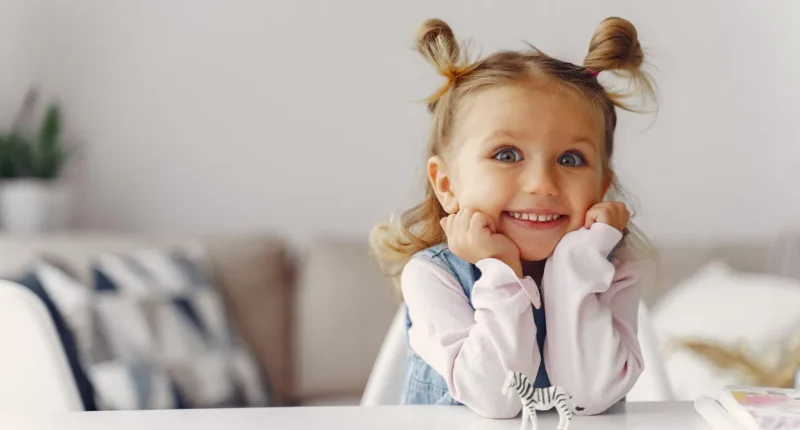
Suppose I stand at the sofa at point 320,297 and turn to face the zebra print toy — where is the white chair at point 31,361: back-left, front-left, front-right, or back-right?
front-right

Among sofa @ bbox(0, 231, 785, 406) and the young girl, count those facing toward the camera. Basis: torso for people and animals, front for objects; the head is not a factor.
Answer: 2

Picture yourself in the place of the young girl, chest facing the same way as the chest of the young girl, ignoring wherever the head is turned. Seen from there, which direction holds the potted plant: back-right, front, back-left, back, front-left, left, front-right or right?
back-right

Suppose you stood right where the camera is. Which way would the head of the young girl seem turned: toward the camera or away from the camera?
toward the camera

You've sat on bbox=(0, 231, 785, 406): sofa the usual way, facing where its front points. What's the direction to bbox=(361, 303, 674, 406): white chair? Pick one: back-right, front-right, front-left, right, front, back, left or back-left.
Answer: front

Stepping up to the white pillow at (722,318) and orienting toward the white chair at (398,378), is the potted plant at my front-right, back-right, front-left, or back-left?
front-right

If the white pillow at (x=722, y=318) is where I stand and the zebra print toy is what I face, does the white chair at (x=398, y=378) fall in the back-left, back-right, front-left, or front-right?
front-right

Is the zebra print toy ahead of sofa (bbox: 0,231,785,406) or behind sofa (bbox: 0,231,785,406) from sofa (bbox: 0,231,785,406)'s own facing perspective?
ahead

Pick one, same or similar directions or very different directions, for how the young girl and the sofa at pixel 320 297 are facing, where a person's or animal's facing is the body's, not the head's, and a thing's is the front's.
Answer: same or similar directions

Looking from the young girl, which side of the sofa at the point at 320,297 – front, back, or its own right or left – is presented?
front

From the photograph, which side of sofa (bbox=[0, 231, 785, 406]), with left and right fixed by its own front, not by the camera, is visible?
front

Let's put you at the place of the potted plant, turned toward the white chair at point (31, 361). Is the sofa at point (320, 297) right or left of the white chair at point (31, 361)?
left

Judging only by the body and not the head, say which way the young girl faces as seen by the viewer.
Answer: toward the camera
